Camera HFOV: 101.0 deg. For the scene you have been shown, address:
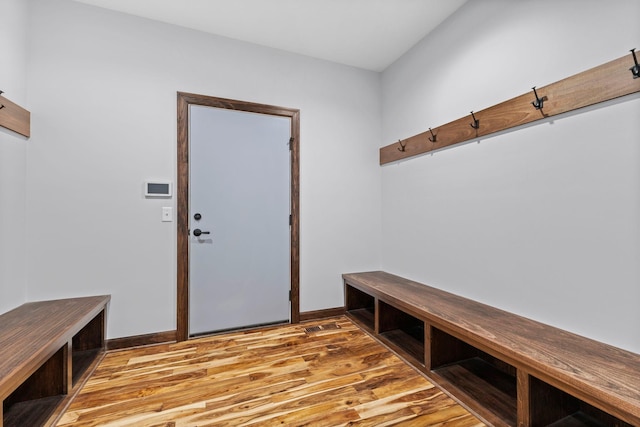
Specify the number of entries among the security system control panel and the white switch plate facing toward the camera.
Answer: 2

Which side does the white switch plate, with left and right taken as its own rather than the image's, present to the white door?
left

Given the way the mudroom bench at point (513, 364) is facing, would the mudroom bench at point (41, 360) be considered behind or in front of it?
in front

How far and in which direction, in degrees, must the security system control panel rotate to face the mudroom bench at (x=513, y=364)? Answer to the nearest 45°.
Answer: approximately 45° to its left

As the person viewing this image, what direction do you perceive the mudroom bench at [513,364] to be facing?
facing the viewer and to the left of the viewer

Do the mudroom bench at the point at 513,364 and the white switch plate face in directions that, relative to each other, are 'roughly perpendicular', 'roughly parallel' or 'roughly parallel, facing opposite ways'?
roughly perpendicular

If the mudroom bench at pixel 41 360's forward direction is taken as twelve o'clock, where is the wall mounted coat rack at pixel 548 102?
The wall mounted coat rack is roughly at 12 o'clock from the mudroom bench.

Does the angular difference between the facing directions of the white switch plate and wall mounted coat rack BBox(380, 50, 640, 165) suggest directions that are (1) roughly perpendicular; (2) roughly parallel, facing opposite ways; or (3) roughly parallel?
roughly perpendicular

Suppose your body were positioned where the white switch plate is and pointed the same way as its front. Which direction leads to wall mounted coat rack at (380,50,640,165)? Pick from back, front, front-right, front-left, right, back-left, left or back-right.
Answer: front-left

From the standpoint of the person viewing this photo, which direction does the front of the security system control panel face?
facing the viewer
